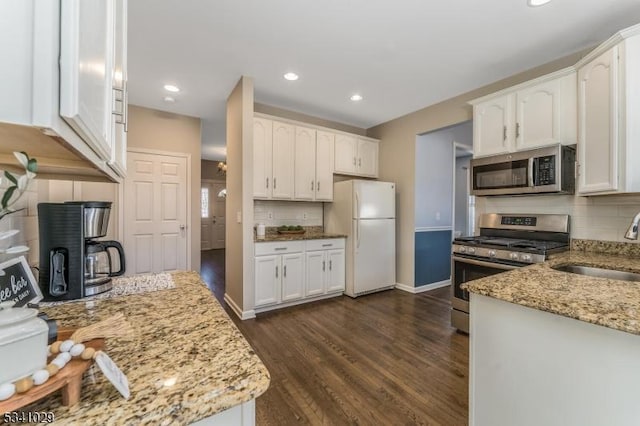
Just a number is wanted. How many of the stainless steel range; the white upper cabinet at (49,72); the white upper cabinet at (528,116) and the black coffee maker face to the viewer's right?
2

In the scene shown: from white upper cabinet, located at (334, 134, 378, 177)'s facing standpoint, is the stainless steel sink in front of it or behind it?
in front

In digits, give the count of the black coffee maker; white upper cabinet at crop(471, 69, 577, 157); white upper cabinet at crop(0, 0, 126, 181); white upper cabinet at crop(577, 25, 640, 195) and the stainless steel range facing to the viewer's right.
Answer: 2

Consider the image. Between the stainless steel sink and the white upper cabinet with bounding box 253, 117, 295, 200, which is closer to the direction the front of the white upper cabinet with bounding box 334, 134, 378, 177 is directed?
the stainless steel sink

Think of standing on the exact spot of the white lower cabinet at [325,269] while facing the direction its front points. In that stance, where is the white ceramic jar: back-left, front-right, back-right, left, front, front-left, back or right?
front-right

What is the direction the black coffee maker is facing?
to the viewer's right

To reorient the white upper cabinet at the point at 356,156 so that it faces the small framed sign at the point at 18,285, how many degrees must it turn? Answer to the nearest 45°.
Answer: approximately 45° to its right

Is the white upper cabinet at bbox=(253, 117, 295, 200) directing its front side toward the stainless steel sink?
yes

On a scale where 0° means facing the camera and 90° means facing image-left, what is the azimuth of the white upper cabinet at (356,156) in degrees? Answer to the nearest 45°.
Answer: approximately 315°

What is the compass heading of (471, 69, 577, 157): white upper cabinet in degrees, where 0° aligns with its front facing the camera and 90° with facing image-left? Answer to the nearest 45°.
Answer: approximately 45°

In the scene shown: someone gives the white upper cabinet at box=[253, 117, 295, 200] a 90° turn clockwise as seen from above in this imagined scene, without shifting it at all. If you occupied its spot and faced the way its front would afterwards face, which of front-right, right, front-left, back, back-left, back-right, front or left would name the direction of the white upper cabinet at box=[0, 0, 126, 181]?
front-left
